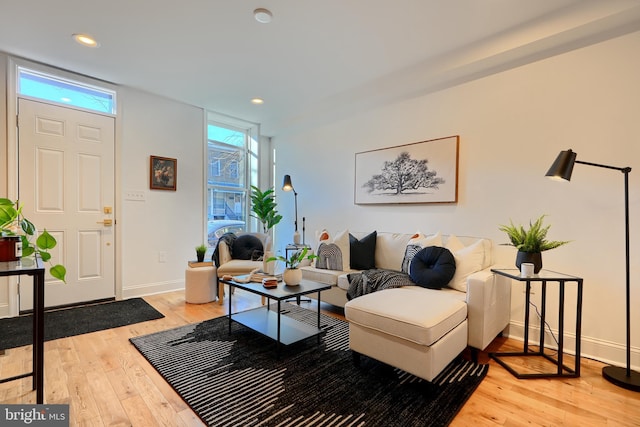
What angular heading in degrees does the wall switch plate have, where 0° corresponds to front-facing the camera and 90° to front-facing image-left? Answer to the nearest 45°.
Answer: approximately 0°

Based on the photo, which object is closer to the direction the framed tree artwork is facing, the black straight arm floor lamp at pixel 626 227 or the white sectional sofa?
the white sectional sofa

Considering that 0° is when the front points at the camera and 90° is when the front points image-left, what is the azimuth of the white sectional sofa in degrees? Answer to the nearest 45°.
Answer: approximately 45°

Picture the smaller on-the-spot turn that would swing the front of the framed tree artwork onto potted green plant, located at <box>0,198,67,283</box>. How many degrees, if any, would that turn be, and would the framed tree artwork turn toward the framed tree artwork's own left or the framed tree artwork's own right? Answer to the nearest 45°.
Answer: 0° — it already faces it

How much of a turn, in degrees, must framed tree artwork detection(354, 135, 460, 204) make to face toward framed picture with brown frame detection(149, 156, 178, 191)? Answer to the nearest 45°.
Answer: approximately 45° to its right

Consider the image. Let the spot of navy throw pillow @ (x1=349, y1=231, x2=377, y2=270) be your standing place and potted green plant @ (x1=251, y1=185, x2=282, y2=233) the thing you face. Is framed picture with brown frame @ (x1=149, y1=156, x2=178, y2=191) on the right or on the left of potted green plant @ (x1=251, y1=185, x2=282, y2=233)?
left

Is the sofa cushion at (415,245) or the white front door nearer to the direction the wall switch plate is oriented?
the sofa cushion

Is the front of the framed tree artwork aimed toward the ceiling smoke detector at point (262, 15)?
yes

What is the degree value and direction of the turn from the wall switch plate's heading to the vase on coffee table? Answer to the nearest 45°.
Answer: approximately 45° to its left

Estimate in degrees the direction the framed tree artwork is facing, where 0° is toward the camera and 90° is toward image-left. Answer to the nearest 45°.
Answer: approximately 45°

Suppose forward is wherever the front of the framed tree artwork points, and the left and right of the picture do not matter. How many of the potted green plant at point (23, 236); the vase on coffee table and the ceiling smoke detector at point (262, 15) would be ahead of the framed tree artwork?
3
